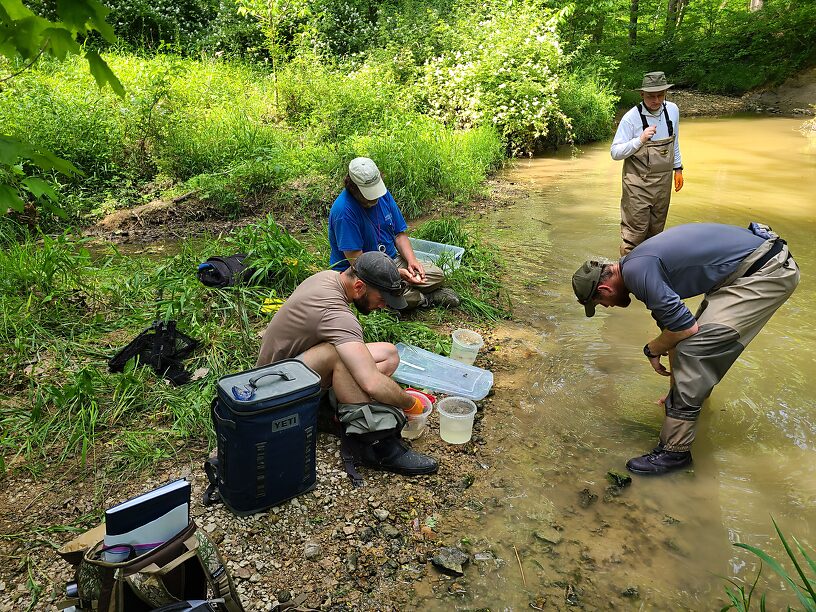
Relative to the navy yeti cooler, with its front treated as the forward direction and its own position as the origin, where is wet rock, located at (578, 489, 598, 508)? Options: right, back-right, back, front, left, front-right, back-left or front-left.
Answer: front-left

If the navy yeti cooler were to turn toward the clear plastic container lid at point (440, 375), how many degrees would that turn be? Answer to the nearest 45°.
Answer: approximately 90° to its left

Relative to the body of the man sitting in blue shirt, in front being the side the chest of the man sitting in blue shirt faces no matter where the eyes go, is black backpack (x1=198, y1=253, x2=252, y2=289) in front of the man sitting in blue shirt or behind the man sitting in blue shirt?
behind

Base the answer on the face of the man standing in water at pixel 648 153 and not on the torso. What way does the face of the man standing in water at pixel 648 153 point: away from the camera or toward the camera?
toward the camera

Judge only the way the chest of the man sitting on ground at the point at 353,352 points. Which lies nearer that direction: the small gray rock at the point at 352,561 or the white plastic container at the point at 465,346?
the white plastic container

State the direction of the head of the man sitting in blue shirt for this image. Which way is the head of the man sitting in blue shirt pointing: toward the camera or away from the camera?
toward the camera

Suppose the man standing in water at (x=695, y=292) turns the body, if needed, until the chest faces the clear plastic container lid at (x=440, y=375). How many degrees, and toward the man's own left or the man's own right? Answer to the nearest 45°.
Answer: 0° — they already face it

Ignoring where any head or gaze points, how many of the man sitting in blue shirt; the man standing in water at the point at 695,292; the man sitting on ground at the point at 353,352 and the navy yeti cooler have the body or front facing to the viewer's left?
1

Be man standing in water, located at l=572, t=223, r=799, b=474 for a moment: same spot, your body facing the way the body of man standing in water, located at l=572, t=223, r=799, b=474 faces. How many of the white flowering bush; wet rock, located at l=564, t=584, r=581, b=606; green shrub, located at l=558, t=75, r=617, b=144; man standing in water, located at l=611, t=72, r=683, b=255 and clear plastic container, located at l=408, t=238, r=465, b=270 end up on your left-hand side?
1

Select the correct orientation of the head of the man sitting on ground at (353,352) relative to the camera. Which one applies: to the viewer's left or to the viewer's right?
to the viewer's right

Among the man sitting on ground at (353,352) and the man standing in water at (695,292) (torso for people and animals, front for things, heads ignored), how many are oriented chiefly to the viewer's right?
1

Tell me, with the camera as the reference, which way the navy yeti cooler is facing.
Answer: facing the viewer and to the right of the viewer

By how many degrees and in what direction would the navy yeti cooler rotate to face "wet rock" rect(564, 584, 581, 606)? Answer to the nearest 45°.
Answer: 0° — it already faces it

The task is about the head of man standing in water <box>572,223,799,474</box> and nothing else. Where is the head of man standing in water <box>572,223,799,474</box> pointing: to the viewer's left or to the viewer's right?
to the viewer's left

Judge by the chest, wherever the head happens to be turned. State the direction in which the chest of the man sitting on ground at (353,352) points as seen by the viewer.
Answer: to the viewer's right

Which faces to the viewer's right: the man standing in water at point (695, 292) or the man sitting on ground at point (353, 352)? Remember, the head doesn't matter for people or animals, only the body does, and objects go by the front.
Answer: the man sitting on ground

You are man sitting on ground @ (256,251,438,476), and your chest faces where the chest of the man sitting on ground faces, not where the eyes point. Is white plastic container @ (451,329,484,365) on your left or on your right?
on your left

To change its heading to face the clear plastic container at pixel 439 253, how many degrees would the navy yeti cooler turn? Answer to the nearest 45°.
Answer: approximately 90° to its left

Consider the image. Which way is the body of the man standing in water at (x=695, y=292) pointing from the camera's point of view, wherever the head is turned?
to the viewer's left

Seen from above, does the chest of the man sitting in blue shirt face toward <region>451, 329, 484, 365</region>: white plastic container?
yes

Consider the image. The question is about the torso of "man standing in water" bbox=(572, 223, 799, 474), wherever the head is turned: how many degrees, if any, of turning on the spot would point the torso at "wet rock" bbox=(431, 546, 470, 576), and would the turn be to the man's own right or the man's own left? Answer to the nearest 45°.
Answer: approximately 45° to the man's own left

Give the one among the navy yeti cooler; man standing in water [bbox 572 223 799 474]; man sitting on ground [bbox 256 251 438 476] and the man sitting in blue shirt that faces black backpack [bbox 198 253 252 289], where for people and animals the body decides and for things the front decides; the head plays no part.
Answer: the man standing in water
